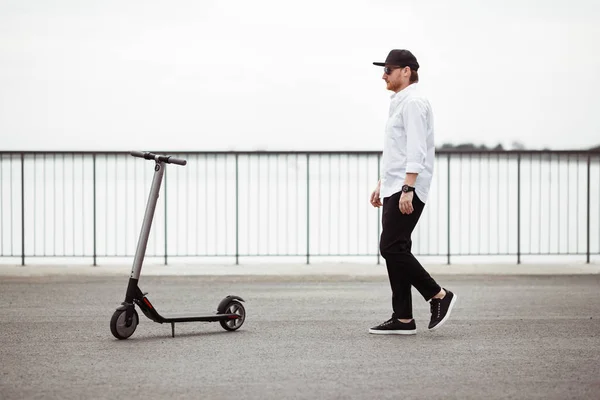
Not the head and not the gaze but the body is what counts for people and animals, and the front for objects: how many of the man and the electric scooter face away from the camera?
0

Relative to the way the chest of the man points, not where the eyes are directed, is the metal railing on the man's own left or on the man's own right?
on the man's own right

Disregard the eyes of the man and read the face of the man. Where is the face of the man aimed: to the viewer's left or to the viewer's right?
to the viewer's left

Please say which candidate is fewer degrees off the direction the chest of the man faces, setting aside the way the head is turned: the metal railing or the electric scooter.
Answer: the electric scooter

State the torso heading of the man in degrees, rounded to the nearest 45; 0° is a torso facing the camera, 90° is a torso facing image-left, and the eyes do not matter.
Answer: approximately 90°

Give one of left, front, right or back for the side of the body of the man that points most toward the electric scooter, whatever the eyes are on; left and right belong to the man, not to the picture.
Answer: front

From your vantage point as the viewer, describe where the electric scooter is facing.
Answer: facing the viewer and to the left of the viewer
